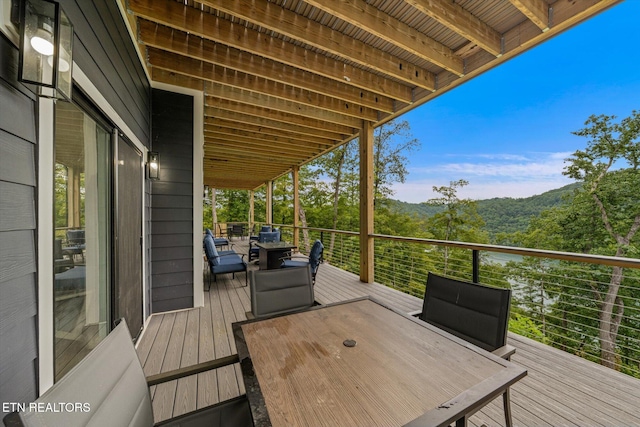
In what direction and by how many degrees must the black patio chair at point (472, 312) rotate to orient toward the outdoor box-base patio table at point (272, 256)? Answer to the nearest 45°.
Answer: approximately 90° to its right

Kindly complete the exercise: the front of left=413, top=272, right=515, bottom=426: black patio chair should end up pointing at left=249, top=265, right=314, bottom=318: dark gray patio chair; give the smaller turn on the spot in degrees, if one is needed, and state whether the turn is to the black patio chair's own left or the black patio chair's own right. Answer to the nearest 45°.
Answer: approximately 45° to the black patio chair's own right

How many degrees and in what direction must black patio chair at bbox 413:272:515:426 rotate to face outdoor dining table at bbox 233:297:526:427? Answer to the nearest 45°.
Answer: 0° — it already faces it

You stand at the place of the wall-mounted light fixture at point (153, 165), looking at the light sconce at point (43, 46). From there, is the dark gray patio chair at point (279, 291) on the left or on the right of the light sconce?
left

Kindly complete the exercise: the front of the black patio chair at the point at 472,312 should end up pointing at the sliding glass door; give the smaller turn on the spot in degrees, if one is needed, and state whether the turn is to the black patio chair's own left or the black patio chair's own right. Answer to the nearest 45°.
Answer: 0° — it already faces it

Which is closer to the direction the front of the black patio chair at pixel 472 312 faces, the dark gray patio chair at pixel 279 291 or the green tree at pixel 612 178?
the dark gray patio chair

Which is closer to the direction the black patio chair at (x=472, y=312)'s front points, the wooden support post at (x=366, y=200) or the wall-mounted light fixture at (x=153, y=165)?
the wall-mounted light fixture

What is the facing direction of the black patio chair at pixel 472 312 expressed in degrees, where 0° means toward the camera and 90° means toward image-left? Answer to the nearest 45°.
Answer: approximately 45°

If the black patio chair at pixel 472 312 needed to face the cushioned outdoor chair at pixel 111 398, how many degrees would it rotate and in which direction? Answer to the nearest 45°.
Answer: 0° — it already faces it
